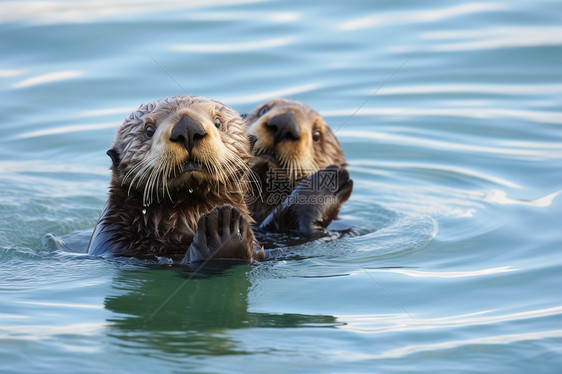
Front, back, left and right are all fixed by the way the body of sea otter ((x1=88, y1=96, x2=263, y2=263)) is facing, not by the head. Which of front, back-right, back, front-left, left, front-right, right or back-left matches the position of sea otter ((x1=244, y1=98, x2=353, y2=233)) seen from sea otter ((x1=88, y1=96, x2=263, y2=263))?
back-left

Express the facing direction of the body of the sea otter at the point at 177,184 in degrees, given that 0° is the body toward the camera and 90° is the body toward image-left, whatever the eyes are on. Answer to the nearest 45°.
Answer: approximately 0°
